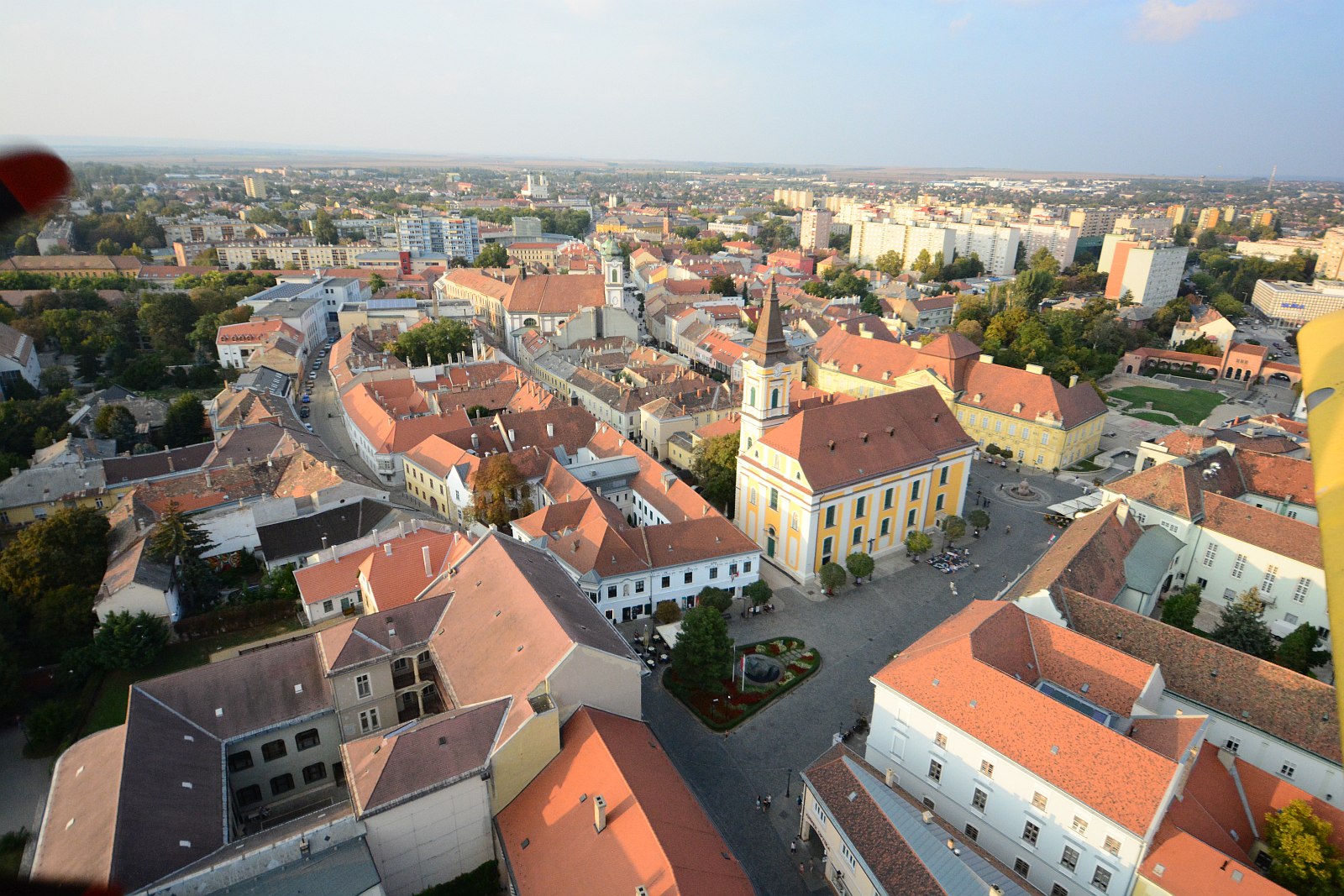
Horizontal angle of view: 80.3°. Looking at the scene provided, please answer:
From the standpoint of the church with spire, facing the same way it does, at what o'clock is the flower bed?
The flower bed is roughly at 11 o'clock from the church with spire.

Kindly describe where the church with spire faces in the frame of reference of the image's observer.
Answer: facing the viewer and to the left of the viewer

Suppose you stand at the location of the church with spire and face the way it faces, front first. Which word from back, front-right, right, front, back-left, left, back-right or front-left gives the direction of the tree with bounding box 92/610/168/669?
front

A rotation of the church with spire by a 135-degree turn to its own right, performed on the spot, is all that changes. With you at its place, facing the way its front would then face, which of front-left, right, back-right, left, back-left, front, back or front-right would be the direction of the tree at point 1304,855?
back-right

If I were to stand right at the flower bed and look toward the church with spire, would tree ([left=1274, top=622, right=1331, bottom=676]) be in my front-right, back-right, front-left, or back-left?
front-right

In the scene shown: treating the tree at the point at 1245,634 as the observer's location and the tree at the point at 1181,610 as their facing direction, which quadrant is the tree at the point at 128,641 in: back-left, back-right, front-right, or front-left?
front-left

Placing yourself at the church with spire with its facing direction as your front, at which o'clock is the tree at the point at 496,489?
The tree is roughly at 1 o'clock from the church with spire.
